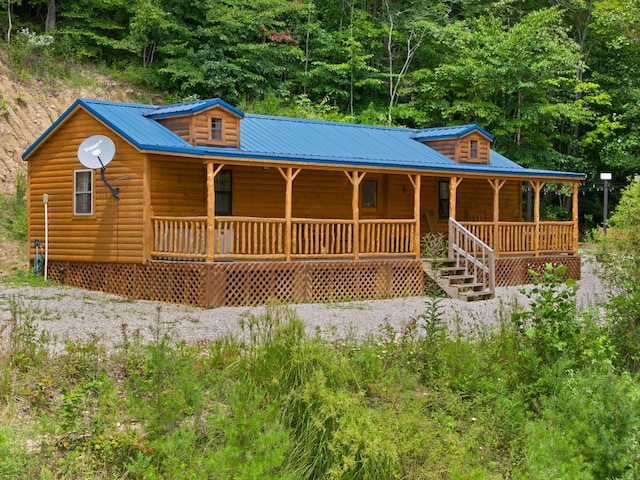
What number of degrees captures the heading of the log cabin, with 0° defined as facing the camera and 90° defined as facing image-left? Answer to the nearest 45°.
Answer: approximately 315°

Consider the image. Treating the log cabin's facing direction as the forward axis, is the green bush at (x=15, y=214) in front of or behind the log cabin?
behind
